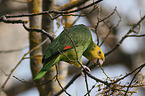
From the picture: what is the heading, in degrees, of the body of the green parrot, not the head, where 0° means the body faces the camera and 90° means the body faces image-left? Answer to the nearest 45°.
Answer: approximately 270°
